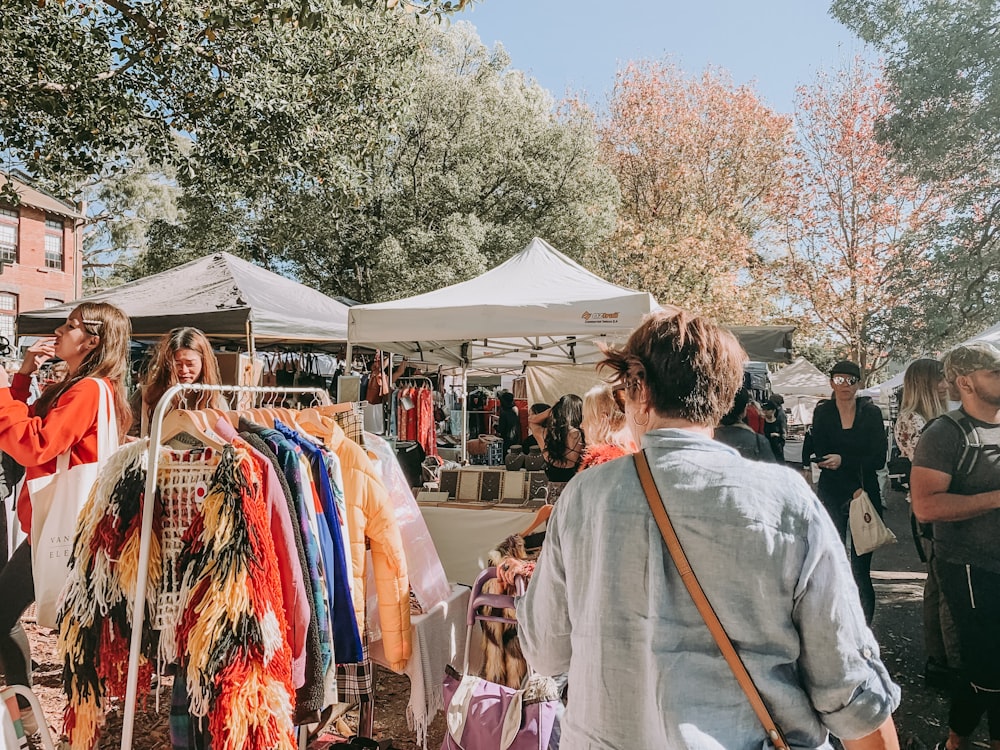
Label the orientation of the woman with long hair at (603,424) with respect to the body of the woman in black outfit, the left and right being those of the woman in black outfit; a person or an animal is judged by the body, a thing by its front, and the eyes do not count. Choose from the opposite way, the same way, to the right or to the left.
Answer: the opposite way

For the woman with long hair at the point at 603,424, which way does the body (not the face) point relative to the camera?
away from the camera

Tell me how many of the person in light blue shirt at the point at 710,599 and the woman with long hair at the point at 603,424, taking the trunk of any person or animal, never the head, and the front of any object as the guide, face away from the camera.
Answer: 2

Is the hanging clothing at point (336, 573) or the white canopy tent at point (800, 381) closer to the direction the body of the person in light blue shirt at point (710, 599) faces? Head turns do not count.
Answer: the white canopy tent

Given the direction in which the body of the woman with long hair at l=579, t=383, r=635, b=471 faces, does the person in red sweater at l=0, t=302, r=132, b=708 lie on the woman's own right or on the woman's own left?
on the woman's own left

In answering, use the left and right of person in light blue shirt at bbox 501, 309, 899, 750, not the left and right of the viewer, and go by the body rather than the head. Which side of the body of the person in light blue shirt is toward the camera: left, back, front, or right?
back

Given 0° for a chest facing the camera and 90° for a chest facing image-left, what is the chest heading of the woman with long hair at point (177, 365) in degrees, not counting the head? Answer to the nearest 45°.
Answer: approximately 0°

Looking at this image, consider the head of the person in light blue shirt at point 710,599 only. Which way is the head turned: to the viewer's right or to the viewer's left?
to the viewer's left
